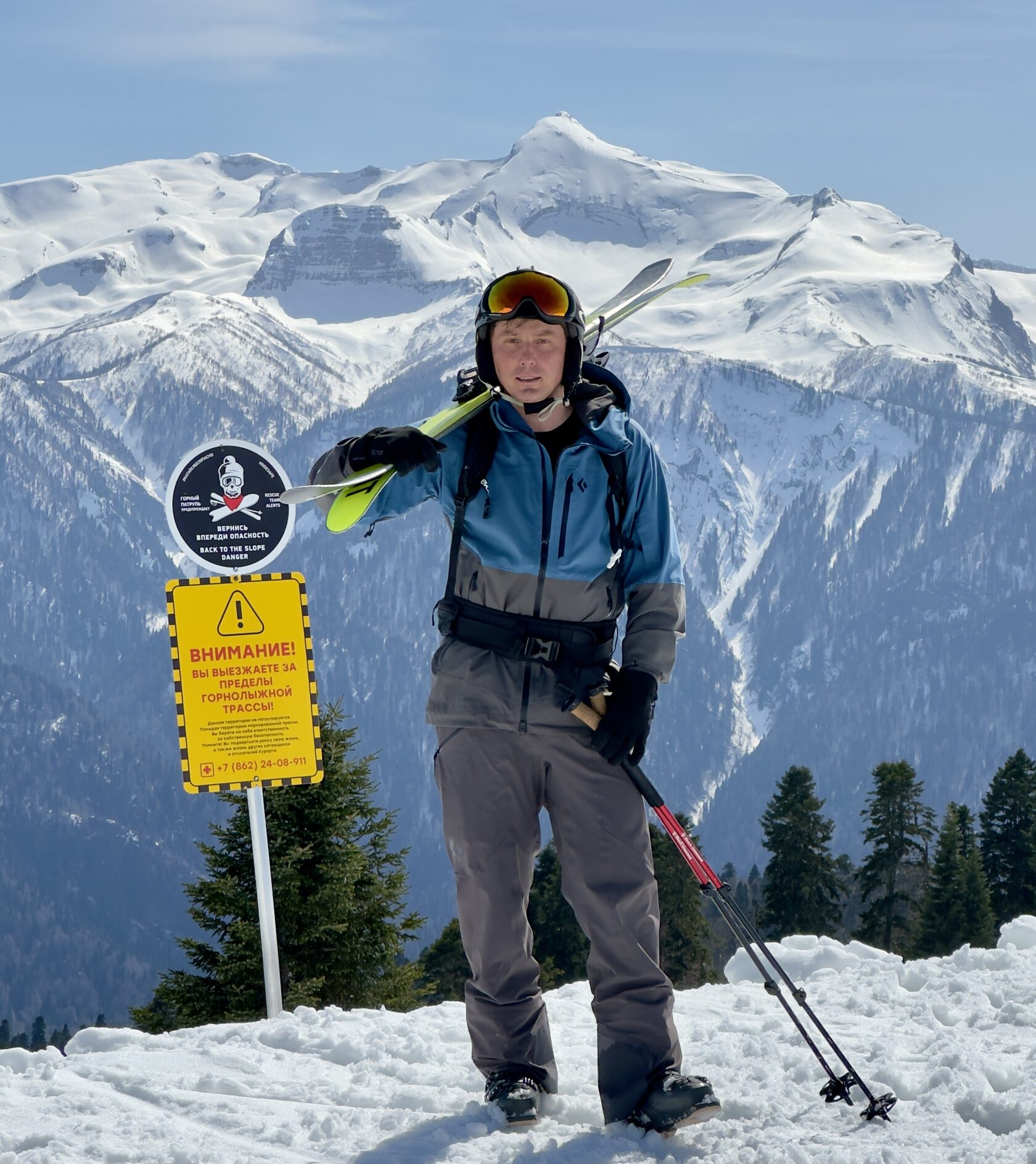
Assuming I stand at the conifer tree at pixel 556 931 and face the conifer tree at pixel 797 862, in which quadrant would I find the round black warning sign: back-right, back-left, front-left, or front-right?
back-right

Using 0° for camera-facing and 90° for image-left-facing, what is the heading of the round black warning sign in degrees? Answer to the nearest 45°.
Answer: approximately 0°

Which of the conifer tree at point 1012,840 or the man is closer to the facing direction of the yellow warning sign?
the man

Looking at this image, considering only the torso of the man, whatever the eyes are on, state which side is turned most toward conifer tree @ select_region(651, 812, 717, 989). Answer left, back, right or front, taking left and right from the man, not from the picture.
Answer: back

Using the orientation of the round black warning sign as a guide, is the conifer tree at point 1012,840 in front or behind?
behind

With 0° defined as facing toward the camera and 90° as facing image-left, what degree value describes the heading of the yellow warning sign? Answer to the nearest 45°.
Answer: approximately 0°

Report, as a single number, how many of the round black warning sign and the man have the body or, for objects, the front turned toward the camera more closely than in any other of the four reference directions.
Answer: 2

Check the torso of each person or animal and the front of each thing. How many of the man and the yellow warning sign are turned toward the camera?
2
